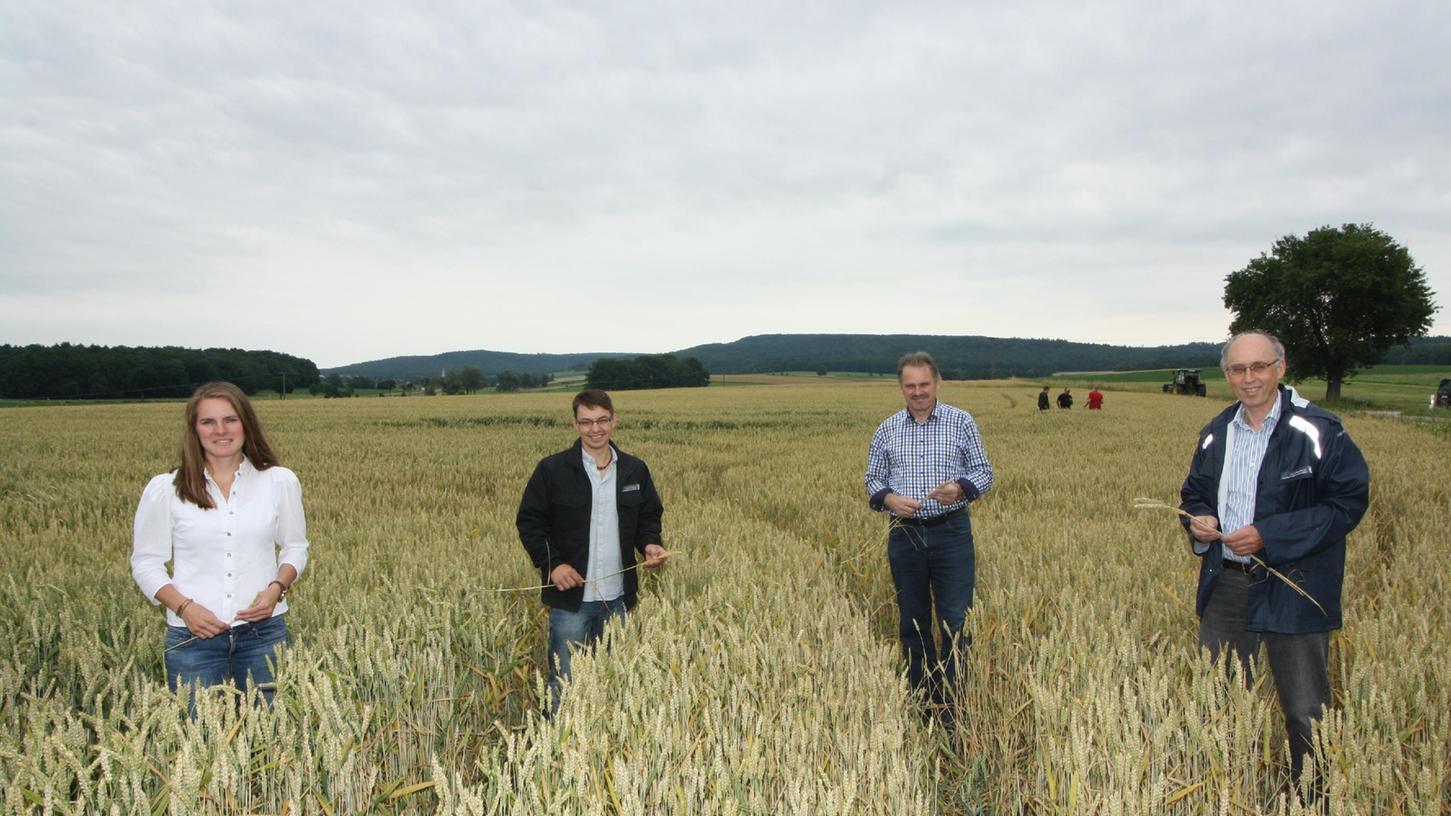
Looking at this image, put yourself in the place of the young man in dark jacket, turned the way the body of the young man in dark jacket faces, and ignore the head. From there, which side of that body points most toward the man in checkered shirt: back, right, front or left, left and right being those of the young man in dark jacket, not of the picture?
left

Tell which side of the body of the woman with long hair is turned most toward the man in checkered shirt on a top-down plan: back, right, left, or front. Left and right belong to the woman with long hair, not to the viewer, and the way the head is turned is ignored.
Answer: left

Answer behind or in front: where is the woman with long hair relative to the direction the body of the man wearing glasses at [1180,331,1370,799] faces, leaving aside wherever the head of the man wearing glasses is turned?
in front

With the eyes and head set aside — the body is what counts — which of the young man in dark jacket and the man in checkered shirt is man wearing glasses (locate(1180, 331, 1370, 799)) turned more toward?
the young man in dark jacket

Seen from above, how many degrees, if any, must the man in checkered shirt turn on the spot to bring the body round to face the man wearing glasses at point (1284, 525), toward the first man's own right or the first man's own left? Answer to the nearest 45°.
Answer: approximately 45° to the first man's own left

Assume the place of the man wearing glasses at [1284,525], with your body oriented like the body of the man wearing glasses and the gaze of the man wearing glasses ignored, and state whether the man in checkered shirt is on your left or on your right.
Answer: on your right

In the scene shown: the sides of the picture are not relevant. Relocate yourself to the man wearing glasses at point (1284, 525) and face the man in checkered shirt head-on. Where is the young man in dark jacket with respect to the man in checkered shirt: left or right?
left

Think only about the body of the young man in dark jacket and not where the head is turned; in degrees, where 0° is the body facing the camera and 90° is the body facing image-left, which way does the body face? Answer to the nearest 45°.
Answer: approximately 0°

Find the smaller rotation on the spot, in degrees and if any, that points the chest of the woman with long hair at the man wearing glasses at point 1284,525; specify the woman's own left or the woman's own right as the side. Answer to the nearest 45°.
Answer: approximately 45° to the woman's own left

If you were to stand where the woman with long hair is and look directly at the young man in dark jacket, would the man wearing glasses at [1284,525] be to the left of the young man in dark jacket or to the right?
right

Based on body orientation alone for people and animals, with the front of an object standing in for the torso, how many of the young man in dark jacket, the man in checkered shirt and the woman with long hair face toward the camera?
3

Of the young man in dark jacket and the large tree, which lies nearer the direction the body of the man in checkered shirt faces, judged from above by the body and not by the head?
the young man in dark jacket

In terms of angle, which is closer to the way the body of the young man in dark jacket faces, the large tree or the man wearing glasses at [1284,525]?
the man wearing glasses
